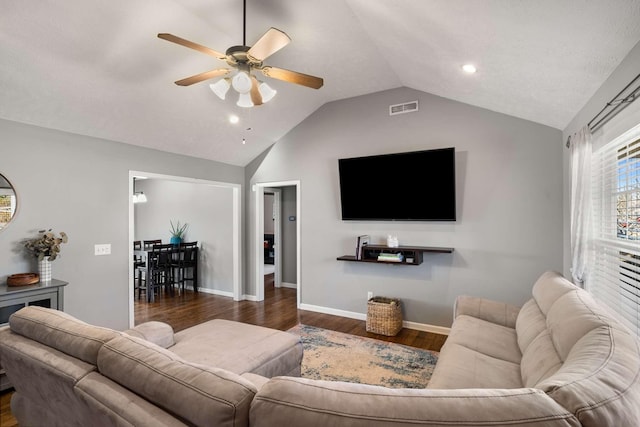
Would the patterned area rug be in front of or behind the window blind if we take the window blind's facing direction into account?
in front

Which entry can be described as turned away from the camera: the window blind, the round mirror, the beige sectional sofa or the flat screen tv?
the beige sectional sofa

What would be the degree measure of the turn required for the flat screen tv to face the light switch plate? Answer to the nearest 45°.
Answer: approximately 45° to its right

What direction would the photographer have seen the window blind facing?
facing to the left of the viewer

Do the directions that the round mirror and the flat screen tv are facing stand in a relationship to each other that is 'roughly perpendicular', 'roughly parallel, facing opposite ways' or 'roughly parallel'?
roughly perpendicular

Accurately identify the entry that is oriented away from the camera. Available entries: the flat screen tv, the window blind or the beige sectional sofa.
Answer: the beige sectional sofa

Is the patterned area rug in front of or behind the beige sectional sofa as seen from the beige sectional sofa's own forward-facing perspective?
in front

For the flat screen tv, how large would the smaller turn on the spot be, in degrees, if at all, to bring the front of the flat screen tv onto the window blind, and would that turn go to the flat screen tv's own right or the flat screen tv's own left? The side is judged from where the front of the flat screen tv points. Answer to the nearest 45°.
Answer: approximately 90° to the flat screen tv's own left

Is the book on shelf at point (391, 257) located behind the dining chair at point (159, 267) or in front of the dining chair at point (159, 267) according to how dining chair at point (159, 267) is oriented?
behind

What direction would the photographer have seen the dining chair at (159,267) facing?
facing away from the viewer and to the left of the viewer

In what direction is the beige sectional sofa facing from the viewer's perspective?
away from the camera

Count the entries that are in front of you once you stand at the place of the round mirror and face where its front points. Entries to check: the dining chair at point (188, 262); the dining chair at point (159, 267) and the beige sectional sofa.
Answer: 1

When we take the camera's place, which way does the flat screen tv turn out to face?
facing the viewer and to the left of the viewer

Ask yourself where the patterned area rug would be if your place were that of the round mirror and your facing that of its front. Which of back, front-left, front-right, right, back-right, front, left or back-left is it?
front-left

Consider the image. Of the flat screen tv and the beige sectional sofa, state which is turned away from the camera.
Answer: the beige sectional sofa

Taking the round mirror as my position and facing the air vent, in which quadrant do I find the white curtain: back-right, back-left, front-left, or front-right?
front-right

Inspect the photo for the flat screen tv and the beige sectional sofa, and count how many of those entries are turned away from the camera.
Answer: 1

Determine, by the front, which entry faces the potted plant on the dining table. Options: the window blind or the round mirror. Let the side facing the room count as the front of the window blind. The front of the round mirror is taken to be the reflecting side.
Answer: the window blind
